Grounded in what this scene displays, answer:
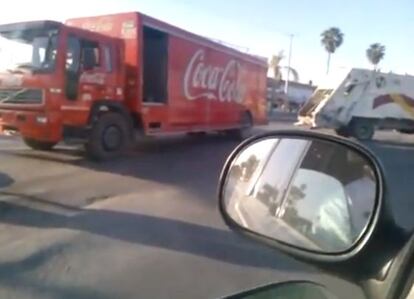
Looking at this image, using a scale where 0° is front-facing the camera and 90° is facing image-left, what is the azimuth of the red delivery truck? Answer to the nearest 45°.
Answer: approximately 45°

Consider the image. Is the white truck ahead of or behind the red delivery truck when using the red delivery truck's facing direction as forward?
behind
